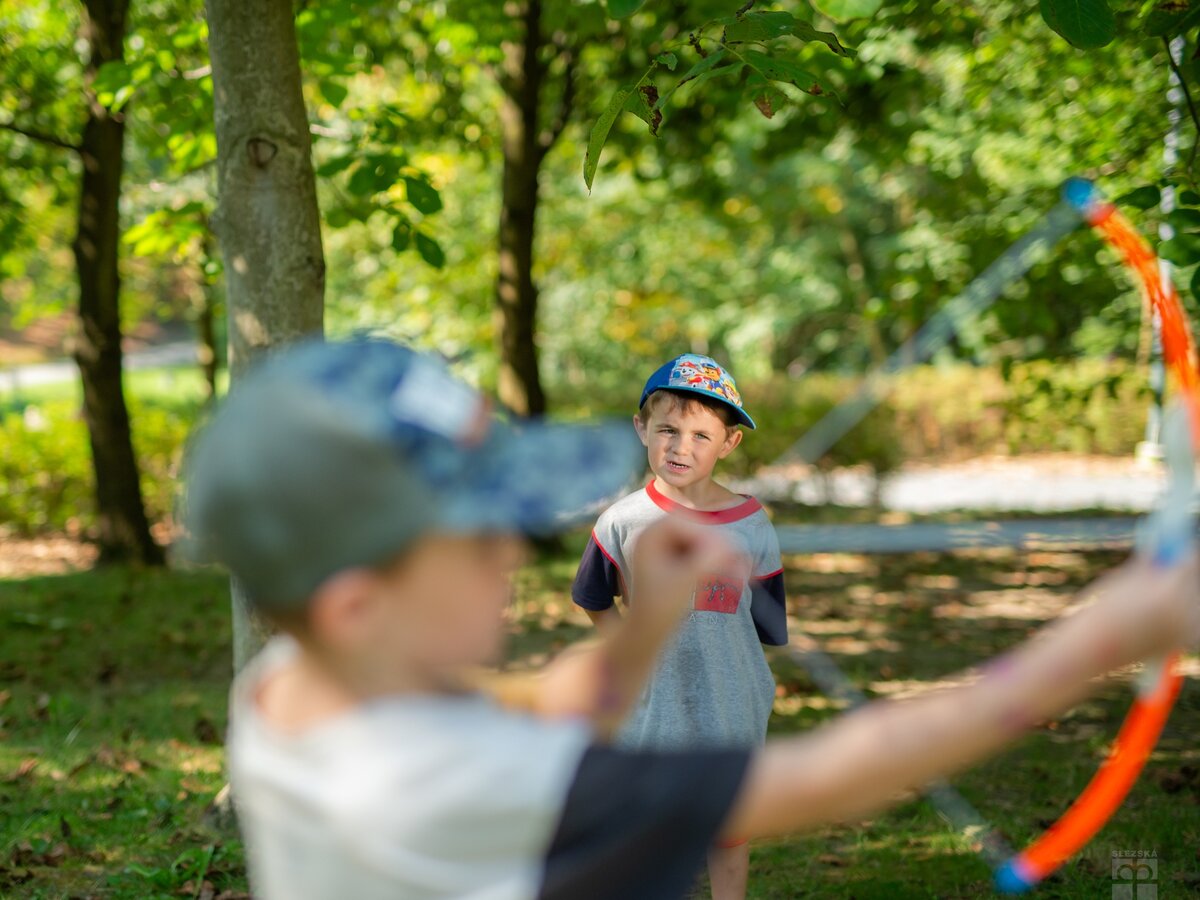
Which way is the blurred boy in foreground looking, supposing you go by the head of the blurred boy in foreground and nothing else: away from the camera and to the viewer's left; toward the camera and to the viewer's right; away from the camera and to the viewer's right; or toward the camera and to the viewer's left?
away from the camera and to the viewer's right

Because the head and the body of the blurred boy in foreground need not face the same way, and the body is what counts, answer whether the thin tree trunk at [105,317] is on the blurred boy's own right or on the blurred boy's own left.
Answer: on the blurred boy's own left

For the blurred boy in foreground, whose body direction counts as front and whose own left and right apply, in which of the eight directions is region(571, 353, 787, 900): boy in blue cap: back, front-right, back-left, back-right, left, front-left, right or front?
front-left

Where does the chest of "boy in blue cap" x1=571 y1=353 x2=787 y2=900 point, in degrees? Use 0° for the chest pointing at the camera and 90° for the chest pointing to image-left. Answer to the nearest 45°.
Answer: approximately 0°

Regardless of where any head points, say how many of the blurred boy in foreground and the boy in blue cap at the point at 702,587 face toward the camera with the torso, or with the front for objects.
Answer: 1

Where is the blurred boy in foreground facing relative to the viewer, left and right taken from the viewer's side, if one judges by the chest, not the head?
facing away from the viewer and to the right of the viewer

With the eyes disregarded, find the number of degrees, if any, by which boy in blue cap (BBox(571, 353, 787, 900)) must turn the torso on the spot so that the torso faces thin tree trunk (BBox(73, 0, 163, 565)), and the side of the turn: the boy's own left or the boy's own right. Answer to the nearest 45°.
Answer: approximately 135° to the boy's own right

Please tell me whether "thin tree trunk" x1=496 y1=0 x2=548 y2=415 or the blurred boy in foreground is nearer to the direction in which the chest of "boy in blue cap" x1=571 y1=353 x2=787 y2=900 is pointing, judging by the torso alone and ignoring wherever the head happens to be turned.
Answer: the blurred boy in foreground

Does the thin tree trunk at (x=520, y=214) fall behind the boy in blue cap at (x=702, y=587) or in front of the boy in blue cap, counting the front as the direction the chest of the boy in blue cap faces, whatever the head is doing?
behind

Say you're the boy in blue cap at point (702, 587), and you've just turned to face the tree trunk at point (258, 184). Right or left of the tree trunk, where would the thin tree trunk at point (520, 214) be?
right

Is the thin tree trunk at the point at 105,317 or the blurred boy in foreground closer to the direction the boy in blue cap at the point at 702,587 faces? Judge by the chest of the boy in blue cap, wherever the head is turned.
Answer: the blurred boy in foreground

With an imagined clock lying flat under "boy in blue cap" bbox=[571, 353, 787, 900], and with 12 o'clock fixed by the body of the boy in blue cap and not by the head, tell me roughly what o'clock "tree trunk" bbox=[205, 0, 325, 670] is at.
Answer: The tree trunk is roughly at 4 o'clock from the boy in blue cap.

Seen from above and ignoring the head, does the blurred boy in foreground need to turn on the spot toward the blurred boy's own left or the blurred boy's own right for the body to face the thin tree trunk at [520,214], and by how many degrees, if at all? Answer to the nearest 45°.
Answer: approximately 45° to the blurred boy's own left

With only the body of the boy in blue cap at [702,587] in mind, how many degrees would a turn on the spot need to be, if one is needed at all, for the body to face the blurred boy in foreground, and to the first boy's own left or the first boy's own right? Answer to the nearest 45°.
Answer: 0° — they already face them
